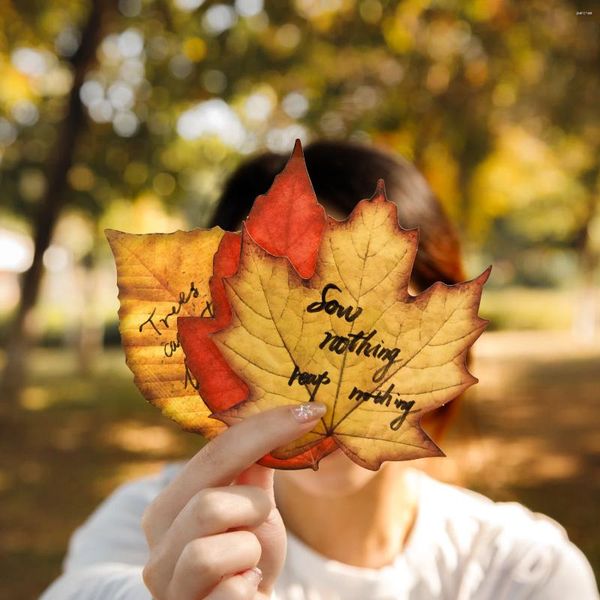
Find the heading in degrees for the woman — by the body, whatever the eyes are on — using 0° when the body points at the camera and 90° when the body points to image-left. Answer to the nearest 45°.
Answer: approximately 0°

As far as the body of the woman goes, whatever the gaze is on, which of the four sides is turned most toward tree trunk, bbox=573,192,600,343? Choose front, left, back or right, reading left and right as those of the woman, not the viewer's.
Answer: back

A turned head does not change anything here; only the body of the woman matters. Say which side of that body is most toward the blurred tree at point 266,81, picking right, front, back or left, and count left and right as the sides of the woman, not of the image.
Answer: back
